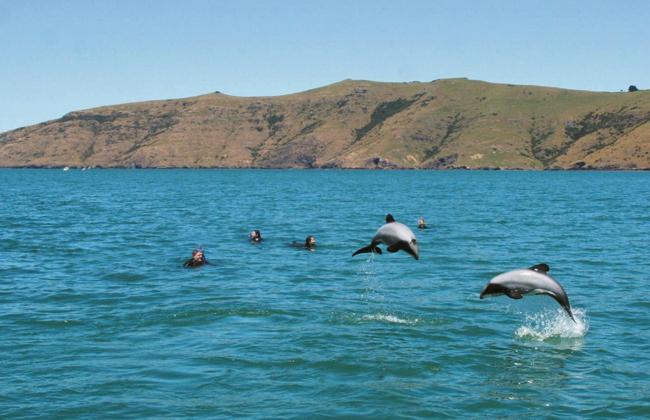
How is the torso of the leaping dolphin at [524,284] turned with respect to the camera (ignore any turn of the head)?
to the viewer's left

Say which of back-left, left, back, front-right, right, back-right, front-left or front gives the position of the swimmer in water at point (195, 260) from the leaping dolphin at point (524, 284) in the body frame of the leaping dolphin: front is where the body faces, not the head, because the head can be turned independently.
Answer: front-right

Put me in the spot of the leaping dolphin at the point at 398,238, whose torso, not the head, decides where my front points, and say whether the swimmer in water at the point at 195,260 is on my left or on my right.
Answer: on my left

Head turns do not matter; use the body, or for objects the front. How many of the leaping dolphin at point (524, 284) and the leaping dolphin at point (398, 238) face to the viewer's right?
1

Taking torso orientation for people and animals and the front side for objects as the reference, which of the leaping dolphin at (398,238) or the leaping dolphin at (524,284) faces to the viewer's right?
the leaping dolphin at (398,238)

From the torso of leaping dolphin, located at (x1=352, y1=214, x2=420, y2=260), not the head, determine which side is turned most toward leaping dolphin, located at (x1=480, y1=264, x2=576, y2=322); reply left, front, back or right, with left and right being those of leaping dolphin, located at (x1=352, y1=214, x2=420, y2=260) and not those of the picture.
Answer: front

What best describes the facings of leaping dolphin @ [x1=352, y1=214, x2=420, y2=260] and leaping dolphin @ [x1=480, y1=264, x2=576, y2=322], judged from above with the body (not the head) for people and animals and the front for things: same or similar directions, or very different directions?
very different directions

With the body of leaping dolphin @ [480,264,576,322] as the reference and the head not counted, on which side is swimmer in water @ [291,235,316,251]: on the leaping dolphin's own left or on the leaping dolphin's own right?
on the leaping dolphin's own right

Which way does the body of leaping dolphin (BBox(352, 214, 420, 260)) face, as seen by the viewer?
to the viewer's right
